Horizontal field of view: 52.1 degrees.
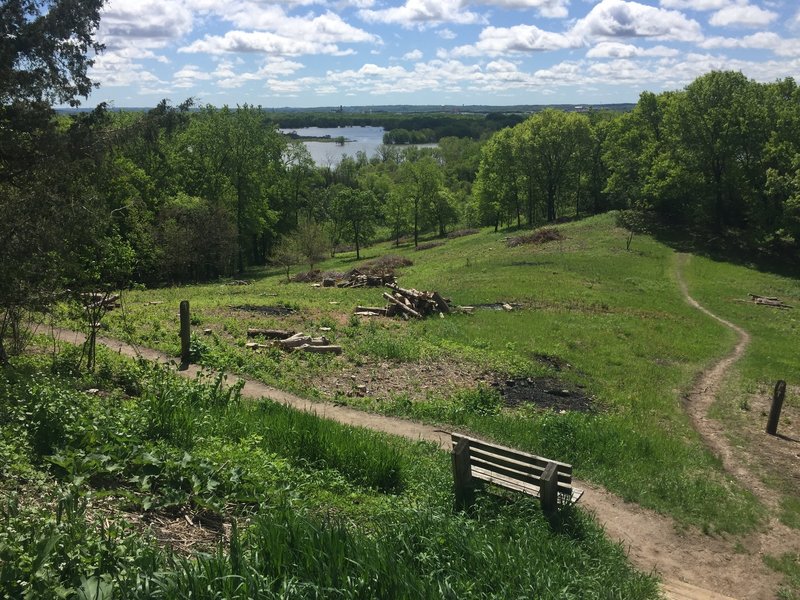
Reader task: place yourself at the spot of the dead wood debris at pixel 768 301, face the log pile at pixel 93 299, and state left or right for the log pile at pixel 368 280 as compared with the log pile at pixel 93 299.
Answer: right

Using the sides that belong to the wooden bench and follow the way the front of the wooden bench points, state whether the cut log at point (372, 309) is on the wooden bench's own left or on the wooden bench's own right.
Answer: on the wooden bench's own left

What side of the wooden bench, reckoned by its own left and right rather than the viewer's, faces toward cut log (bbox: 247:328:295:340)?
left

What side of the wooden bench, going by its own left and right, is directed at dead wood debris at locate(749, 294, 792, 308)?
front

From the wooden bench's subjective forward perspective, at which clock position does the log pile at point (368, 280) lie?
The log pile is roughly at 10 o'clock from the wooden bench.

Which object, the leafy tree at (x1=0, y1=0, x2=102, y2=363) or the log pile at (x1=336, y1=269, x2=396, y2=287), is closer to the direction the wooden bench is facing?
the log pile

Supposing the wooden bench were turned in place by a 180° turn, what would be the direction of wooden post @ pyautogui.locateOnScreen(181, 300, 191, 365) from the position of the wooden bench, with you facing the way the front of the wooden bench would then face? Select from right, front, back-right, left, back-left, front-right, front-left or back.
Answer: right

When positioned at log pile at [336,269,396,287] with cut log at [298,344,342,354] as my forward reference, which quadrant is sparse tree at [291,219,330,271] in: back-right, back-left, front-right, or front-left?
back-right

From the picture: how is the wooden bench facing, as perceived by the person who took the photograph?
facing away from the viewer and to the right of the viewer

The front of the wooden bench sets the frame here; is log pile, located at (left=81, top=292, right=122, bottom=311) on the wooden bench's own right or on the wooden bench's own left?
on the wooden bench's own left

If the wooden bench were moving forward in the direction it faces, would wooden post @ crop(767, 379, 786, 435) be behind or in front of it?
in front

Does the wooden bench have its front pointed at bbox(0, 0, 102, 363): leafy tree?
no

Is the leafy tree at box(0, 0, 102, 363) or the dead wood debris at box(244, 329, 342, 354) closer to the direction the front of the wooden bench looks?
the dead wood debris

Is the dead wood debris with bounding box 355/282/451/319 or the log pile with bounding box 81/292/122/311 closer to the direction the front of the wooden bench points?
the dead wood debris

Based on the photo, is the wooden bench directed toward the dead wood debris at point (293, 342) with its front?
no
